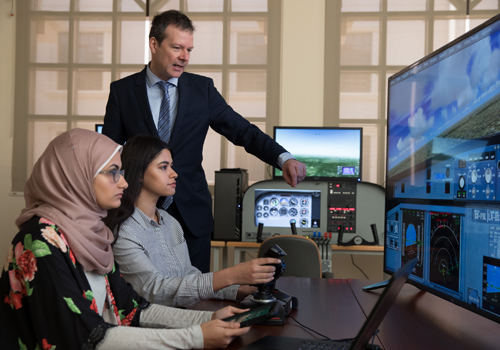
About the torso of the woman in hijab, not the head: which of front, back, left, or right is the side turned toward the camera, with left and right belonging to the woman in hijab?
right

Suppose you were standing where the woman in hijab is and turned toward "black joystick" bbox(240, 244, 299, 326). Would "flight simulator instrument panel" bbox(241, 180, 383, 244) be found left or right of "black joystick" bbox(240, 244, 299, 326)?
left

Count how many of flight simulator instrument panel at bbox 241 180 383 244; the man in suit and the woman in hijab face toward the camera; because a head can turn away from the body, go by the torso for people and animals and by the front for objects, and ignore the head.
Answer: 2

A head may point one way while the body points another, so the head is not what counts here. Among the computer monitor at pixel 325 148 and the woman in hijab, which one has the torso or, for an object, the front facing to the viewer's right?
the woman in hijab

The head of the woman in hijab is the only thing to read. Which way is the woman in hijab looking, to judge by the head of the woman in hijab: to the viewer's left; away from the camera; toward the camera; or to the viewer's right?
to the viewer's right

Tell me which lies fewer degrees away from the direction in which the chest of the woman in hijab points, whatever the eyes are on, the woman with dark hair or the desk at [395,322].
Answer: the desk

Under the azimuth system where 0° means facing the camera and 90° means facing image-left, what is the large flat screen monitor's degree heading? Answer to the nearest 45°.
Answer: approximately 45°
